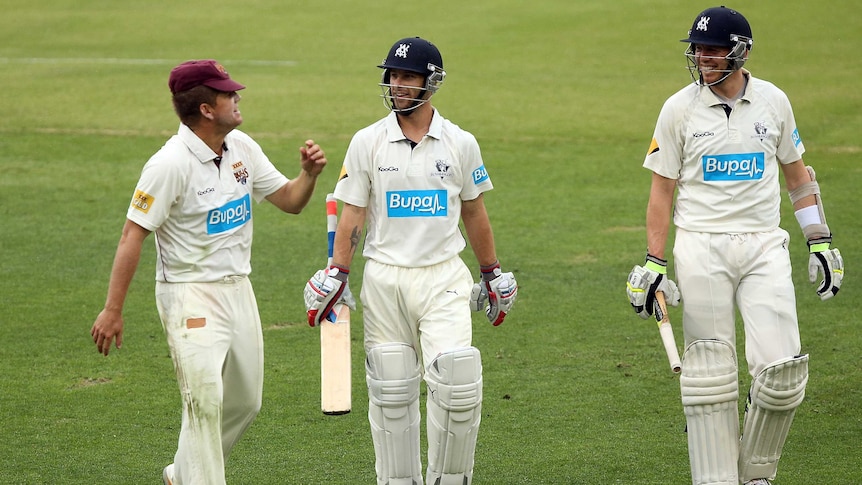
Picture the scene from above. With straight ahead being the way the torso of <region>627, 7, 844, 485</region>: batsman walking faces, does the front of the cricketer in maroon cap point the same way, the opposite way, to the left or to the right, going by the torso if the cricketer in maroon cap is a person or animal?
to the left

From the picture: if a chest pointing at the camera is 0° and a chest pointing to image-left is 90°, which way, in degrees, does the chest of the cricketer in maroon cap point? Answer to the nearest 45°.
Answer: approximately 315°

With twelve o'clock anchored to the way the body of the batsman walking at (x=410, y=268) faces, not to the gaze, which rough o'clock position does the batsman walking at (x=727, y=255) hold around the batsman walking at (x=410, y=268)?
the batsman walking at (x=727, y=255) is roughly at 9 o'clock from the batsman walking at (x=410, y=268).

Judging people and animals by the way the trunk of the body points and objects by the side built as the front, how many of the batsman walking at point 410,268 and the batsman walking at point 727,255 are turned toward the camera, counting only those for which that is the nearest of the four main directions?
2

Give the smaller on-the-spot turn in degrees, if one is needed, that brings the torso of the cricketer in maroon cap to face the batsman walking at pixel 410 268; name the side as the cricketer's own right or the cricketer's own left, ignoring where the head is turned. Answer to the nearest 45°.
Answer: approximately 45° to the cricketer's own left

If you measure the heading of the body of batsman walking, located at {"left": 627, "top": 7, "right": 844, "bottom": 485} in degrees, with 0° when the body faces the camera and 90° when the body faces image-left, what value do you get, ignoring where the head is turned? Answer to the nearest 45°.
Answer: approximately 0°

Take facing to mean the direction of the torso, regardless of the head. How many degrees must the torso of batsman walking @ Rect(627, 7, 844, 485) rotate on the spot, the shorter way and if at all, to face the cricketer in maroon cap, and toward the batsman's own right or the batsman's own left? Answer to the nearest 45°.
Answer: approximately 45° to the batsman's own right

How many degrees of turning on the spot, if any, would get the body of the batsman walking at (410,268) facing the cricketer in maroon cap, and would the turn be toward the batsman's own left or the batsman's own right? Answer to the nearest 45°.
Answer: approximately 90° to the batsman's own right

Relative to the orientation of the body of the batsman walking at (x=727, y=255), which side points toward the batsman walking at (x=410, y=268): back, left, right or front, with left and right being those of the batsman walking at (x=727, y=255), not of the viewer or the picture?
right
